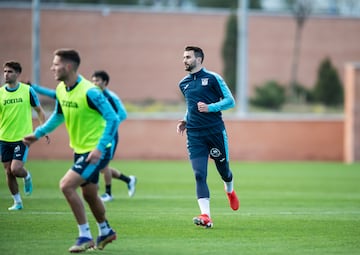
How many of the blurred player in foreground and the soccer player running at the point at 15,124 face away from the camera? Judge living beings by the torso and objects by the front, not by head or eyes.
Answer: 0

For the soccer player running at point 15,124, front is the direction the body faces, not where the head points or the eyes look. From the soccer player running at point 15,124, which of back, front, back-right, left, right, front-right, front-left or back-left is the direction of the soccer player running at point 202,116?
left

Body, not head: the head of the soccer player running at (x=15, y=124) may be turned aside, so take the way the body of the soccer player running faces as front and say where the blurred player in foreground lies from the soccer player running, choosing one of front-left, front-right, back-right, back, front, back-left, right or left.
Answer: front-left

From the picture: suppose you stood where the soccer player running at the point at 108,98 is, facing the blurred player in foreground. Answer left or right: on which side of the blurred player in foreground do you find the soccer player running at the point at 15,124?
right

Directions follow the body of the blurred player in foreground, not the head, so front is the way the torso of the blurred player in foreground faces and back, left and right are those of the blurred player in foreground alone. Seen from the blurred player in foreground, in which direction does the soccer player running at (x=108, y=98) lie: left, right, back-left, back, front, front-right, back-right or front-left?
back-right

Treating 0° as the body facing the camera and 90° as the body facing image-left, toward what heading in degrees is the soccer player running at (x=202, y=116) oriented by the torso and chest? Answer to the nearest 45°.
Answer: approximately 45°

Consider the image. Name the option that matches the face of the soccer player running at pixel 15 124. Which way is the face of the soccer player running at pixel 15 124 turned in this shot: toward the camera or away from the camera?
toward the camera

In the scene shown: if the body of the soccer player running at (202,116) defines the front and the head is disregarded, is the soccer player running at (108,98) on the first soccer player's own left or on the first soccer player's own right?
on the first soccer player's own right

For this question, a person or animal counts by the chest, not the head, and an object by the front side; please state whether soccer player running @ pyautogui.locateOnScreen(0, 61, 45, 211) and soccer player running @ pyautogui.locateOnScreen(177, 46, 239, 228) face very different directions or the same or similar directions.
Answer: same or similar directions

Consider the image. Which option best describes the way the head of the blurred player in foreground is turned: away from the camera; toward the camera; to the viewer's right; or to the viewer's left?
to the viewer's left

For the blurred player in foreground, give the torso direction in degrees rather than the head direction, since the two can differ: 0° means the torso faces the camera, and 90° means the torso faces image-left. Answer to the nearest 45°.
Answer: approximately 45°
